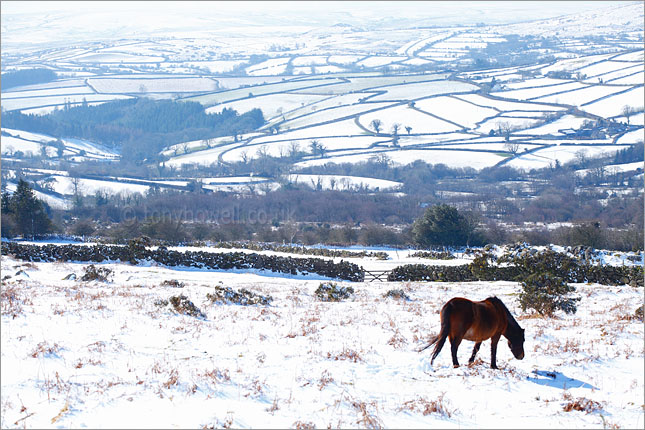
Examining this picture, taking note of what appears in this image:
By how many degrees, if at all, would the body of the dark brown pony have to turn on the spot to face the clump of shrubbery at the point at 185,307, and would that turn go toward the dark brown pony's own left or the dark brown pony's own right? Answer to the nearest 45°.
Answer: approximately 135° to the dark brown pony's own left

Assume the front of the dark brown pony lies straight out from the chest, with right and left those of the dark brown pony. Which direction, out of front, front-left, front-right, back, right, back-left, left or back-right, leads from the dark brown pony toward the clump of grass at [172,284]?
back-left

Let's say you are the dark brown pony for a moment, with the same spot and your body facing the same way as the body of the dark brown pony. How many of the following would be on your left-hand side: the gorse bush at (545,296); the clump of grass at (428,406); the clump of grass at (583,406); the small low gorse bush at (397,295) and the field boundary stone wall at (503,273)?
3

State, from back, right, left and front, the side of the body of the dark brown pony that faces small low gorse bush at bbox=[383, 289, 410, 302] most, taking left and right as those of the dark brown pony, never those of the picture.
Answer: left

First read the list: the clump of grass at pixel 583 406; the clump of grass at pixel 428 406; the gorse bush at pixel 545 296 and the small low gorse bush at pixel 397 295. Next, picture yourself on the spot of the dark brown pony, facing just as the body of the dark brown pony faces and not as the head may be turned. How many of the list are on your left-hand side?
2

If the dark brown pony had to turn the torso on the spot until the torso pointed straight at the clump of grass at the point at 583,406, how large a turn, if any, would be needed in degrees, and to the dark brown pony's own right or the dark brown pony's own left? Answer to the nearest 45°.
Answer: approximately 45° to the dark brown pony's own right

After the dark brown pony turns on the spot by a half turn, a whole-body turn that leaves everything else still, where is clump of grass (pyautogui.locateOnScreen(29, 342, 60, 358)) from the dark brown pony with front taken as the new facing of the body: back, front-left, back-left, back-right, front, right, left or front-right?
front

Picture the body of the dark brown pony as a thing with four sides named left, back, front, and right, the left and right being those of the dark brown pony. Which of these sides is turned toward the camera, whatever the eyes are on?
right

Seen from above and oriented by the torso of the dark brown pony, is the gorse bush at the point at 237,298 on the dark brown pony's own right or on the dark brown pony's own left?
on the dark brown pony's own left

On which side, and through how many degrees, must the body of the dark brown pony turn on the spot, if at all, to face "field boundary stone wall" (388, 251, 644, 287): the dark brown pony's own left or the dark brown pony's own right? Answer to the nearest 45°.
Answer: approximately 90° to the dark brown pony's own left

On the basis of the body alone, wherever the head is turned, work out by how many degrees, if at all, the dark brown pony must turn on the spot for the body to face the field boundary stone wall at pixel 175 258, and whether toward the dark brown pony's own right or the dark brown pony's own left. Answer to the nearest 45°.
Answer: approximately 135° to the dark brown pony's own left

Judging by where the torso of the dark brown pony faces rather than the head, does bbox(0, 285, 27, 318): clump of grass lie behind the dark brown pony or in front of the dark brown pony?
behind

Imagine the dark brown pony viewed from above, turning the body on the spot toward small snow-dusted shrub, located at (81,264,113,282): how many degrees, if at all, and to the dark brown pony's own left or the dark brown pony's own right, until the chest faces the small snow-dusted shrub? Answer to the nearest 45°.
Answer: approximately 135° to the dark brown pony's own left

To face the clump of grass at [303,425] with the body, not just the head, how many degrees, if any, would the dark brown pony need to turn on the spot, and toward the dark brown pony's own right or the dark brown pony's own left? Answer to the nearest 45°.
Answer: approximately 135° to the dark brown pony's own right

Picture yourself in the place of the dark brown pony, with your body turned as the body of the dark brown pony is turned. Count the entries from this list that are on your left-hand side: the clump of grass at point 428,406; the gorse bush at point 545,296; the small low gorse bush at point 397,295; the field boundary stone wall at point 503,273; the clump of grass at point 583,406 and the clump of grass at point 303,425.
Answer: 3
